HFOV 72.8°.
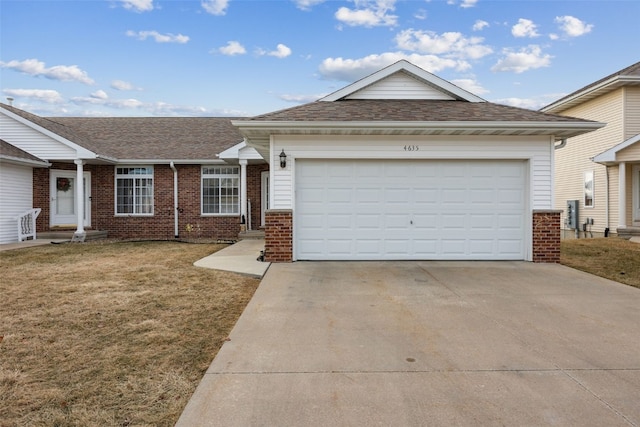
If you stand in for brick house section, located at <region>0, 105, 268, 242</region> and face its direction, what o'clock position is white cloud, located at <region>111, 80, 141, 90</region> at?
The white cloud is roughly at 6 o'clock from the brick house section.

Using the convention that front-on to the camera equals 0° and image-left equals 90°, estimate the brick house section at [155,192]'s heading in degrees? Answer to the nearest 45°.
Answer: approximately 0°

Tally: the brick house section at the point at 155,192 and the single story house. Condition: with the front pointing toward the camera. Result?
2

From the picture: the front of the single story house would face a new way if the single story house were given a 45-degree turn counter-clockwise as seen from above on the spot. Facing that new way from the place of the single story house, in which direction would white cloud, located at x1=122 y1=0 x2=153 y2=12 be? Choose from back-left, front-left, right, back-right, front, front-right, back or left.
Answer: back

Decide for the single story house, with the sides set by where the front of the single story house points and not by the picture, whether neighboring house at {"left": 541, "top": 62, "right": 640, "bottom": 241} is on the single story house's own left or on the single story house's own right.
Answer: on the single story house's own left

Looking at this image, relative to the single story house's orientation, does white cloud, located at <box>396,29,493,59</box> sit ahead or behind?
behind

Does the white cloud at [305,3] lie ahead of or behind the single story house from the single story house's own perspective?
behind

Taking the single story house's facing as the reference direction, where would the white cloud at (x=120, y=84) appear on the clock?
The white cloud is roughly at 5 o'clock from the single story house.

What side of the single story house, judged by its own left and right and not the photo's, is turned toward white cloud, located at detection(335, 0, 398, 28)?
back

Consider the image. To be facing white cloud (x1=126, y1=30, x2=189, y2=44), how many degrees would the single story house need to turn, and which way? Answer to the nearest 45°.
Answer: approximately 135° to its right

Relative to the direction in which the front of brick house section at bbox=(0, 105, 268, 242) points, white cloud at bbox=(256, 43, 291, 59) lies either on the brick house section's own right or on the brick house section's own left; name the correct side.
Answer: on the brick house section's own left
